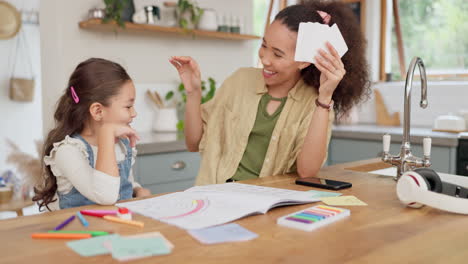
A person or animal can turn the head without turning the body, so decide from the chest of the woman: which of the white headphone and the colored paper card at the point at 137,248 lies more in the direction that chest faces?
the colored paper card

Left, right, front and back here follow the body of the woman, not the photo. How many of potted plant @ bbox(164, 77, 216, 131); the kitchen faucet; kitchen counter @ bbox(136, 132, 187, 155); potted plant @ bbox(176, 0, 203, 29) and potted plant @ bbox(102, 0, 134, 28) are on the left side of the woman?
1

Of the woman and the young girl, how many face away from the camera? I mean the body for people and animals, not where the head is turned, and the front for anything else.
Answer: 0

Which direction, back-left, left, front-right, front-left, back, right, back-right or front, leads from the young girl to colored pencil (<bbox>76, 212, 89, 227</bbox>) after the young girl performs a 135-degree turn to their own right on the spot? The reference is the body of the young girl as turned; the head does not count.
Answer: left

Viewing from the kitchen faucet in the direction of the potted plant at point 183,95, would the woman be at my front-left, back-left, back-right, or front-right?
front-left

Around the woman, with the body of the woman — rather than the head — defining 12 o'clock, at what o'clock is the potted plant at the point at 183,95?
The potted plant is roughly at 4 o'clock from the woman.

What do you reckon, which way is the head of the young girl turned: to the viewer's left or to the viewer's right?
to the viewer's right

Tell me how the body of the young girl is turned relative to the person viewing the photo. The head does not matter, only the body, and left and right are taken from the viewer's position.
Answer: facing the viewer and to the right of the viewer

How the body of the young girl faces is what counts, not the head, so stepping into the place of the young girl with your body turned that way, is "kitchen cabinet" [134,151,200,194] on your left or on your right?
on your left

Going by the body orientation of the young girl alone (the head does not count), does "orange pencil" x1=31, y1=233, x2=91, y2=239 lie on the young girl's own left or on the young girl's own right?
on the young girl's own right

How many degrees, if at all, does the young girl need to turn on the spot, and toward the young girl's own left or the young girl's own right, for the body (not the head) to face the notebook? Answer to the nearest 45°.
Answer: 0° — they already face it

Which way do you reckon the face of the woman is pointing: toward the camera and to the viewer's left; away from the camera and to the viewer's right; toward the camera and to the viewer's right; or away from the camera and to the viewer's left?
toward the camera and to the viewer's left

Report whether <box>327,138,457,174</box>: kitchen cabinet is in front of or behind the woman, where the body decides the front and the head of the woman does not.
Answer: behind

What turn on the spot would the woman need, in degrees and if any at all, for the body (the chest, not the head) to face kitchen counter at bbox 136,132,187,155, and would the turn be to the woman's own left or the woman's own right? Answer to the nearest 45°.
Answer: approximately 90° to the woman's own right

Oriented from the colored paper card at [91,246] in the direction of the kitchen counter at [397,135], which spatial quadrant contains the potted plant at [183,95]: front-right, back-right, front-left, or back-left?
front-left

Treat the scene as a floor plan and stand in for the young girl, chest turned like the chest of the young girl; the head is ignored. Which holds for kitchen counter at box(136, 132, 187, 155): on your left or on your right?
on your left

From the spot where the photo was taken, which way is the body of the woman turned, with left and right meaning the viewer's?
facing the viewer and to the left of the viewer
